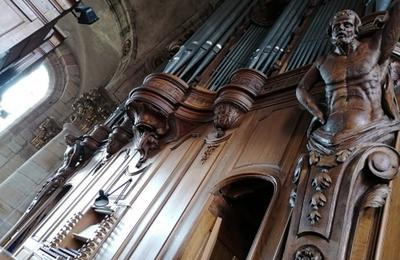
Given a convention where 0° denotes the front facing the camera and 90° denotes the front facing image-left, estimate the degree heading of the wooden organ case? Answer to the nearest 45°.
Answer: approximately 45°
